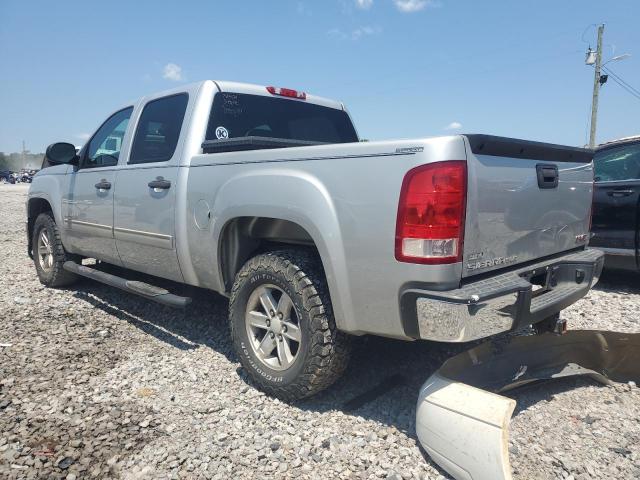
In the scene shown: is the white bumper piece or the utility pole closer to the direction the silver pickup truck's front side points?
the utility pole

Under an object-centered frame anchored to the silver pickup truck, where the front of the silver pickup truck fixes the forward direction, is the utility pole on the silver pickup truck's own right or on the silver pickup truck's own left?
on the silver pickup truck's own right

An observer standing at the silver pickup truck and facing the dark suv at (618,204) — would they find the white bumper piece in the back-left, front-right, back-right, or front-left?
front-right

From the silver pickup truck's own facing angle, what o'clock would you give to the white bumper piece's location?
The white bumper piece is roughly at 5 o'clock from the silver pickup truck.

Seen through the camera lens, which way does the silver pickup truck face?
facing away from the viewer and to the left of the viewer

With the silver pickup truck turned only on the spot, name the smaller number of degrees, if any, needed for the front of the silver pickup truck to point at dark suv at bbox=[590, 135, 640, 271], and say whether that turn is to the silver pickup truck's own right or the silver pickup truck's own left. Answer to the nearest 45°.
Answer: approximately 90° to the silver pickup truck's own right
